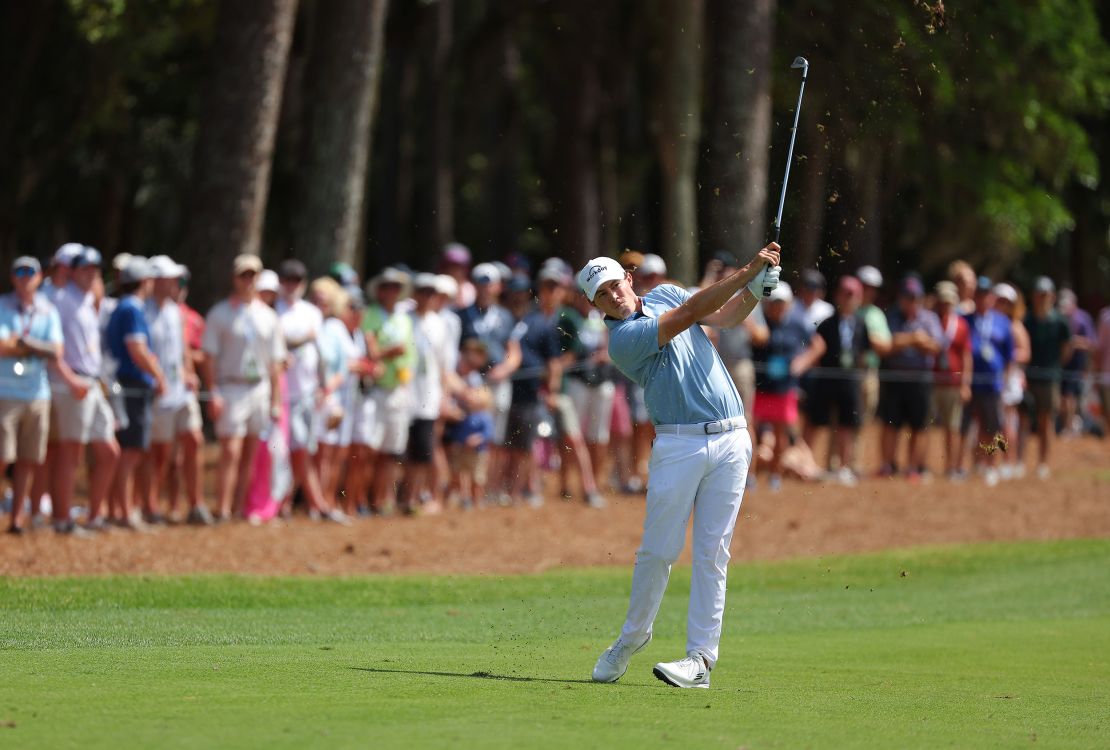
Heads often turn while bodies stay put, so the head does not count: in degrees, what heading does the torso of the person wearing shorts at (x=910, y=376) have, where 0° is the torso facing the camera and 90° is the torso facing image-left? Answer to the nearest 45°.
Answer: approximately 0°

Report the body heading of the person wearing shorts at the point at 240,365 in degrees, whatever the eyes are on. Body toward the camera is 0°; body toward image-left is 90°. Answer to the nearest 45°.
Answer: approximately 0°

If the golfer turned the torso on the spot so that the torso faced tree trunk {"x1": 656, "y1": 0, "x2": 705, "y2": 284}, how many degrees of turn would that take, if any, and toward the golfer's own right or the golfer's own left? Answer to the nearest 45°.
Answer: approximately 180°

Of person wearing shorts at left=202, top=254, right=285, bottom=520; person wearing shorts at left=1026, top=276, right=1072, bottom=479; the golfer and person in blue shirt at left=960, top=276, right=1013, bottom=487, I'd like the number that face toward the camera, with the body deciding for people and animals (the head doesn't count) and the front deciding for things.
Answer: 4

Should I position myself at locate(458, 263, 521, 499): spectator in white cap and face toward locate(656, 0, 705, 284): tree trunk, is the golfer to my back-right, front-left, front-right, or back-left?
back-right

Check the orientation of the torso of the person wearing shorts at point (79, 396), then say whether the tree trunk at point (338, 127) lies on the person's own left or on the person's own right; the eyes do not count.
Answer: on the person's own left

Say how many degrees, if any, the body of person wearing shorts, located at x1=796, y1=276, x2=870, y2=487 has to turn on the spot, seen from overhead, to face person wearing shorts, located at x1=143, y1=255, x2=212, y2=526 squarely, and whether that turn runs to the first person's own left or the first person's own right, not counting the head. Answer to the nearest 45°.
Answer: approximately 45° to the first person's own right

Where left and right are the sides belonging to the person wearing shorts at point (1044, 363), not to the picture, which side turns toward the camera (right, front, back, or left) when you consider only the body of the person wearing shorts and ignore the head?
front

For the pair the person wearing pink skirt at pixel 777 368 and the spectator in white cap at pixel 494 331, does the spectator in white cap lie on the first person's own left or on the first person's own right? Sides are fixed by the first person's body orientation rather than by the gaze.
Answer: on the first person's own right

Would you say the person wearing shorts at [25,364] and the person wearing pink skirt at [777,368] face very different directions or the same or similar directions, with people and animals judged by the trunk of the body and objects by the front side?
same or similar directions

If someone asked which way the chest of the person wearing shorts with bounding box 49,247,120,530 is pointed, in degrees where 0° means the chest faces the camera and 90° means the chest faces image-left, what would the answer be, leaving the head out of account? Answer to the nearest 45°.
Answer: approximately 315°

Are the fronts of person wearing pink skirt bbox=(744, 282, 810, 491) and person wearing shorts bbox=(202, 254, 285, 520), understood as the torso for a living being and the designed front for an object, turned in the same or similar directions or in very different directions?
same or similar directions

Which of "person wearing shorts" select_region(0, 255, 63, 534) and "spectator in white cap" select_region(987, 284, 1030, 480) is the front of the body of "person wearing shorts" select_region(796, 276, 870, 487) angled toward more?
the person wearing shorts

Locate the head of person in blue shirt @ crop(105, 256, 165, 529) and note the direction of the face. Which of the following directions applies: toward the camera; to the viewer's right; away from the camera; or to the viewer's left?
to the viewer's right

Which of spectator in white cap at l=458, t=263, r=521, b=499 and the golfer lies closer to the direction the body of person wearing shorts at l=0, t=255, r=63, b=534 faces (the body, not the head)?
the golfer

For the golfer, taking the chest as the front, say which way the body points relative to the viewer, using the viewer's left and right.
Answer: facing the viewer

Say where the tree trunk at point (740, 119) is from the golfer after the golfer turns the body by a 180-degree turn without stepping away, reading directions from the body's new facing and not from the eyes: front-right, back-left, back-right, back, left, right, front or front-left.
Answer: front

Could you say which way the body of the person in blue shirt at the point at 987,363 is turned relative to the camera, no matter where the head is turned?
toward the camera

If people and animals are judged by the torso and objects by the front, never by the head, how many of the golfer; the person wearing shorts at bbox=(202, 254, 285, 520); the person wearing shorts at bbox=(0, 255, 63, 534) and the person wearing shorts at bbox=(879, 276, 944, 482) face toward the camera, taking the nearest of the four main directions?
4
